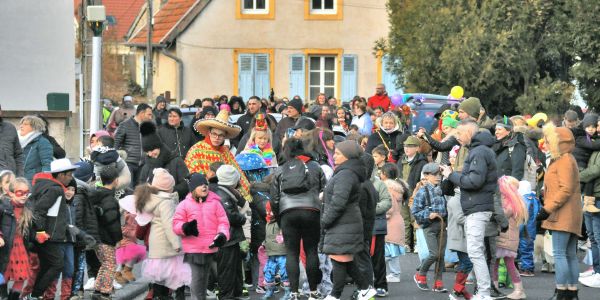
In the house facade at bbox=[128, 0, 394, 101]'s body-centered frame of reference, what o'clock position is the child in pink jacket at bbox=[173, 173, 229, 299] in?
The child in pink jacket is roughly at 12 o'clock from the house facade.

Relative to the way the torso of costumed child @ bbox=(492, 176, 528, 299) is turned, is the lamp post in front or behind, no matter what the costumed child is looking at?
in front

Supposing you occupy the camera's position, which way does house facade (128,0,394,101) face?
facing the viewer

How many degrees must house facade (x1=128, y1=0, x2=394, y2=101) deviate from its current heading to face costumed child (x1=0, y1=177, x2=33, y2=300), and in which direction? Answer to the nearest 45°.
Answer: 0° — it already faces them

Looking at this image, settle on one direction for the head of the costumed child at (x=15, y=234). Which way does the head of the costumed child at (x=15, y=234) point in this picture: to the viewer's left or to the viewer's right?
to the viewer's right

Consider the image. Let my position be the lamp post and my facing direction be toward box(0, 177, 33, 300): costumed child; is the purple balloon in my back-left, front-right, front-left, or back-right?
back-left

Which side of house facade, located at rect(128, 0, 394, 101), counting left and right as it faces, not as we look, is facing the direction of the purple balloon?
front

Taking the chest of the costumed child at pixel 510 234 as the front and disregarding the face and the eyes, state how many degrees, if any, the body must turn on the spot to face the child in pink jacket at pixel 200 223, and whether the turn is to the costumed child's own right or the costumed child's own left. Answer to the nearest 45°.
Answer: approximately 45° to the costumed child's own left
